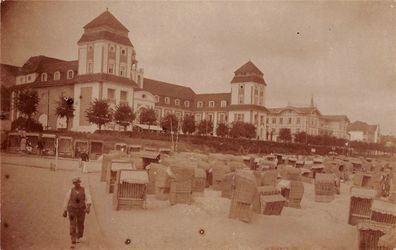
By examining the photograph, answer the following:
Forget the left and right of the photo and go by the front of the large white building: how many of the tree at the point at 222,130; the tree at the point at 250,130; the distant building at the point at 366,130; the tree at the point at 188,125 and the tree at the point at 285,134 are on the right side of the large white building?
0

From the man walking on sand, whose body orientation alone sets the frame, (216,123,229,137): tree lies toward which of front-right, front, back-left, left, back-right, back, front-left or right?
back-left

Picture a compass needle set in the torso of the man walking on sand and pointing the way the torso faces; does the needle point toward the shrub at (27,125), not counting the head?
no

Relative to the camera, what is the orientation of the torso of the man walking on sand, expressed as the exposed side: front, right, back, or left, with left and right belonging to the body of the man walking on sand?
front

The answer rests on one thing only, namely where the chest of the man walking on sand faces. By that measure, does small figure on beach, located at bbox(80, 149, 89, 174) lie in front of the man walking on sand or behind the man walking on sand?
behind

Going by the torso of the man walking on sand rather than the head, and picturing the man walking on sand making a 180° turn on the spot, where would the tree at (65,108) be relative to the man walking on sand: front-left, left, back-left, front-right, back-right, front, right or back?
front

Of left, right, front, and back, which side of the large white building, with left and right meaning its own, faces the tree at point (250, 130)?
left

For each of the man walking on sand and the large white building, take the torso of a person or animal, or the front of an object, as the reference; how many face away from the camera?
0

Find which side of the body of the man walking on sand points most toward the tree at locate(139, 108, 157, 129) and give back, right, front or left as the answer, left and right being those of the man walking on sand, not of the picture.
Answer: back

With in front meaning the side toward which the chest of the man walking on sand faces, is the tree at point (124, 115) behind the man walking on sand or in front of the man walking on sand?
behind

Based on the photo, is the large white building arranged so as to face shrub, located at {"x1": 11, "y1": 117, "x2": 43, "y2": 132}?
no

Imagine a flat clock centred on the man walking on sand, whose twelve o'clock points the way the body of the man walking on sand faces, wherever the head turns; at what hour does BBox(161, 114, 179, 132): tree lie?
The tree is roughly at 7 o'clock from the man walking on sand.

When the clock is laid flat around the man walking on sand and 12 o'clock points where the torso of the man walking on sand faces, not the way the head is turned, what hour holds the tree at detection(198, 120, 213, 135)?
The tree is roughly at 7 o'clock from the man walking on sand.

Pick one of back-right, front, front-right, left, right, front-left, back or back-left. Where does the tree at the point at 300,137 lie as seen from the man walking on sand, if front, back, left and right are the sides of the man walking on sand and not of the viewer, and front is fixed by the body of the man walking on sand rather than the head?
back-left

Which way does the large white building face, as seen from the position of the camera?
facing the viewer and to the right of the viewer

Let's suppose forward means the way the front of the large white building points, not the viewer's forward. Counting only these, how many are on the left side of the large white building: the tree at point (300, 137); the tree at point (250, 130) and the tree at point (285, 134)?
3

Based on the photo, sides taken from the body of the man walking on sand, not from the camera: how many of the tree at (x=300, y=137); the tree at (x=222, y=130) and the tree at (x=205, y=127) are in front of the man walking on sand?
0
